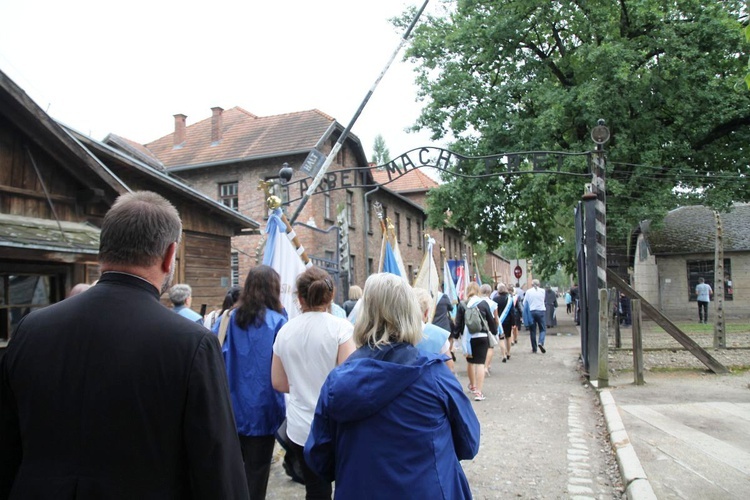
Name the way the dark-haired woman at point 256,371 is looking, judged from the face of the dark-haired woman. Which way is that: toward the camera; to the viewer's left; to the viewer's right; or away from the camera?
away from the camera

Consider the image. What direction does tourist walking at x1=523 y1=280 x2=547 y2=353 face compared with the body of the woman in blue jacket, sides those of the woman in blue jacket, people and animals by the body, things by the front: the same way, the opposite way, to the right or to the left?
the same way

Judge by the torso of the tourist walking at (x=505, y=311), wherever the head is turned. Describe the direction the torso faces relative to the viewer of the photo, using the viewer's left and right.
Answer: facing away from the viewer

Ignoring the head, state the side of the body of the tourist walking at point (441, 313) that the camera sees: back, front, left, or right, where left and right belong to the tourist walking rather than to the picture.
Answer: back

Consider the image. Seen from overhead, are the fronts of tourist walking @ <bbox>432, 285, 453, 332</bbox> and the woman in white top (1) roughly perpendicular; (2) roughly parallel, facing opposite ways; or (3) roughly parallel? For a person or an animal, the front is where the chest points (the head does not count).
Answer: roughly parallel

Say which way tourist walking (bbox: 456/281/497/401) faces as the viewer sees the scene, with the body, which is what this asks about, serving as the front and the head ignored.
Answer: away from the camera

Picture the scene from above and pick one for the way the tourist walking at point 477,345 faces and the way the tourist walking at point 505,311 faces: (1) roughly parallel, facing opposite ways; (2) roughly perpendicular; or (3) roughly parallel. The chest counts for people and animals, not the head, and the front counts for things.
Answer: roughly parallel

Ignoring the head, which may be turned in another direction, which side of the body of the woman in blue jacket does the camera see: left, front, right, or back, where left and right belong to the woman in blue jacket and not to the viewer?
back

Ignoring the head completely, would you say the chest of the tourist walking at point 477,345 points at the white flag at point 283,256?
no

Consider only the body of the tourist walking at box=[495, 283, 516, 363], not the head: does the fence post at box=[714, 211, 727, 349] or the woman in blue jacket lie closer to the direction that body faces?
the fence post

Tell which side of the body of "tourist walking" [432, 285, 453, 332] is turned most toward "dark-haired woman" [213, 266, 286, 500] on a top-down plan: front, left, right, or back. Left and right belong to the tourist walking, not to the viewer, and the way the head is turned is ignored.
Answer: back

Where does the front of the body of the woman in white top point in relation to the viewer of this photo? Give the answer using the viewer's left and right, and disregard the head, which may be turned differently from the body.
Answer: facing away from the viewer

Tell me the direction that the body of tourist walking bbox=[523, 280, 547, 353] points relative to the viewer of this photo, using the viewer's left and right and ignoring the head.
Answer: facing away from the viewer
